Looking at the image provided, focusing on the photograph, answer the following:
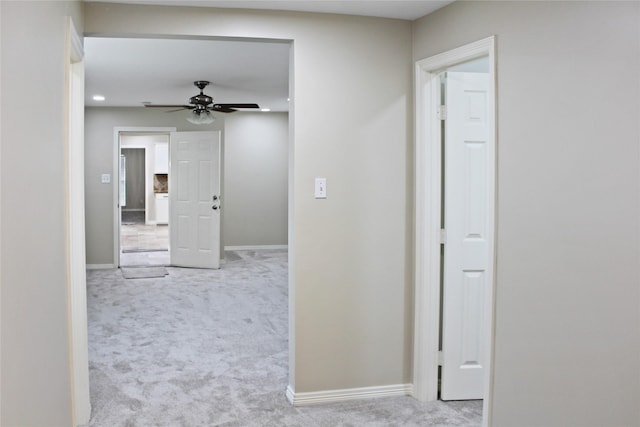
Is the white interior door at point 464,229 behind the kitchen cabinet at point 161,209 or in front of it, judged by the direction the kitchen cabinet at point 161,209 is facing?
in front

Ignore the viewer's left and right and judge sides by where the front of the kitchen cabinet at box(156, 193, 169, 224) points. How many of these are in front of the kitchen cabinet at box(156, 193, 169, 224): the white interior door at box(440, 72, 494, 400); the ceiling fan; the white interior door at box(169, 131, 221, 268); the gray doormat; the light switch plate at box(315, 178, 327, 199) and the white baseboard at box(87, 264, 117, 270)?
6

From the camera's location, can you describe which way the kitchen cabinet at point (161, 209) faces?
facing the viewer

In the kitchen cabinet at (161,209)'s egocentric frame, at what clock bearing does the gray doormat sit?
The gray doormat is roughly at 12 o'clock from the kitchen cabinet.

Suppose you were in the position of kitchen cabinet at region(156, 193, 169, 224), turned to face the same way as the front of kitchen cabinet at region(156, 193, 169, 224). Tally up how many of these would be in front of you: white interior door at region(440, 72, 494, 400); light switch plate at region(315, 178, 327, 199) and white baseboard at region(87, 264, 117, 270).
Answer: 3

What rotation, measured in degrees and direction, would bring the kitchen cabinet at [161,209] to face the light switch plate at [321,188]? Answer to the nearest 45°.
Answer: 0° — it already faces it

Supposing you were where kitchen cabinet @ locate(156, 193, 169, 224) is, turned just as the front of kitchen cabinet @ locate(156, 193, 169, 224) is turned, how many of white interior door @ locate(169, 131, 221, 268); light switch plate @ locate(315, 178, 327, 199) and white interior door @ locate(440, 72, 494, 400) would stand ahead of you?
3

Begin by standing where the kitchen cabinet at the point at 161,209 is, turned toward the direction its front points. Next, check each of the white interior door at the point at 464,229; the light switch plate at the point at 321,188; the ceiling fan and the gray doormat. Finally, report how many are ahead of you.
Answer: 4

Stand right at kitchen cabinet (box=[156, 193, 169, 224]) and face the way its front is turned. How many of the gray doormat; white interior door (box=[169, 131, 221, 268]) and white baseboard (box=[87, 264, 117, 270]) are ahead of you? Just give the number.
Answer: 3

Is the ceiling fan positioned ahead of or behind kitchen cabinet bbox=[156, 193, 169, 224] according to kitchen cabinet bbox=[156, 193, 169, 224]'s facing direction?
ahead

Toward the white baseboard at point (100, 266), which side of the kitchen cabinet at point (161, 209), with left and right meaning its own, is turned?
front

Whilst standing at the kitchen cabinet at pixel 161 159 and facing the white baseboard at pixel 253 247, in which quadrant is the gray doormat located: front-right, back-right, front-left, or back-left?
front-right

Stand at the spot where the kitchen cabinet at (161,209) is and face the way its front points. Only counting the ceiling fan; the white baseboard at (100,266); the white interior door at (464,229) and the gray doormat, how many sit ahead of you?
4

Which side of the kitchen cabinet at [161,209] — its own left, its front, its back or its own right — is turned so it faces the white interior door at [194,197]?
front

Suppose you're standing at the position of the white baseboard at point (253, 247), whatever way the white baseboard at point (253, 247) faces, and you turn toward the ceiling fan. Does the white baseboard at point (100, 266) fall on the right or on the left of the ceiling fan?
right

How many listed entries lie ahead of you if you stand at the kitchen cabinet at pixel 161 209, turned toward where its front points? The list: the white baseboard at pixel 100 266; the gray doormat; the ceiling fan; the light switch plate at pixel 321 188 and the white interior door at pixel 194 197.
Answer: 5
